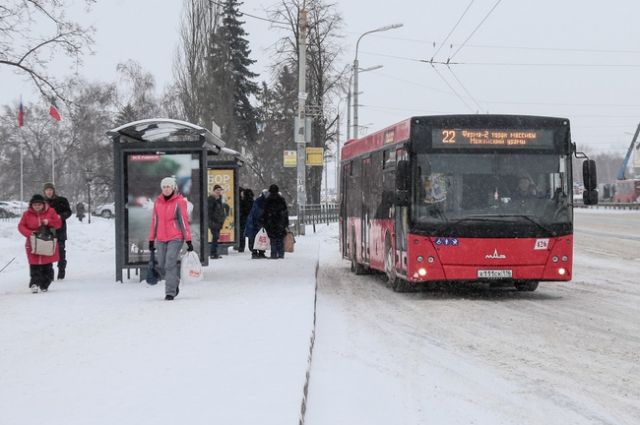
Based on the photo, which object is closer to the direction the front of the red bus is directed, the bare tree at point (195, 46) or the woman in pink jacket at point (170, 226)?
the woman in pink jacket

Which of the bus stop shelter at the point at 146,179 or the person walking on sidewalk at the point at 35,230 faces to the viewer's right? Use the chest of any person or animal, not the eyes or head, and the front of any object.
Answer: the bus stop shelter

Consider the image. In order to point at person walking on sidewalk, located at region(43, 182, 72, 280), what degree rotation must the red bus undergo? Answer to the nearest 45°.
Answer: approximately 90° to its right

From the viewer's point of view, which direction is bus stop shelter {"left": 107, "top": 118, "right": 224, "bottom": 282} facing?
to the viewer's right

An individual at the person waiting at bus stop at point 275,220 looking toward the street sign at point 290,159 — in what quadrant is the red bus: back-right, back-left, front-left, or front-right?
back-right

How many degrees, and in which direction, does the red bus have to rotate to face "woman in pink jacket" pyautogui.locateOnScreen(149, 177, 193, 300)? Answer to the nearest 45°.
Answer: approximately 45° to its right

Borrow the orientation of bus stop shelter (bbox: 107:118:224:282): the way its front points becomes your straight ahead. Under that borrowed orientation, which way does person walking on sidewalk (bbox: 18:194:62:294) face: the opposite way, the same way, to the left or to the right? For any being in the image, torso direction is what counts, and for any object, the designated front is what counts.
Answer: to the right

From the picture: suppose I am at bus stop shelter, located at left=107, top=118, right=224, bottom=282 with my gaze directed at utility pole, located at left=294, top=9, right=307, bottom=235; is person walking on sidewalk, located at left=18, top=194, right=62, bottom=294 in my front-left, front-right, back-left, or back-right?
back-left
